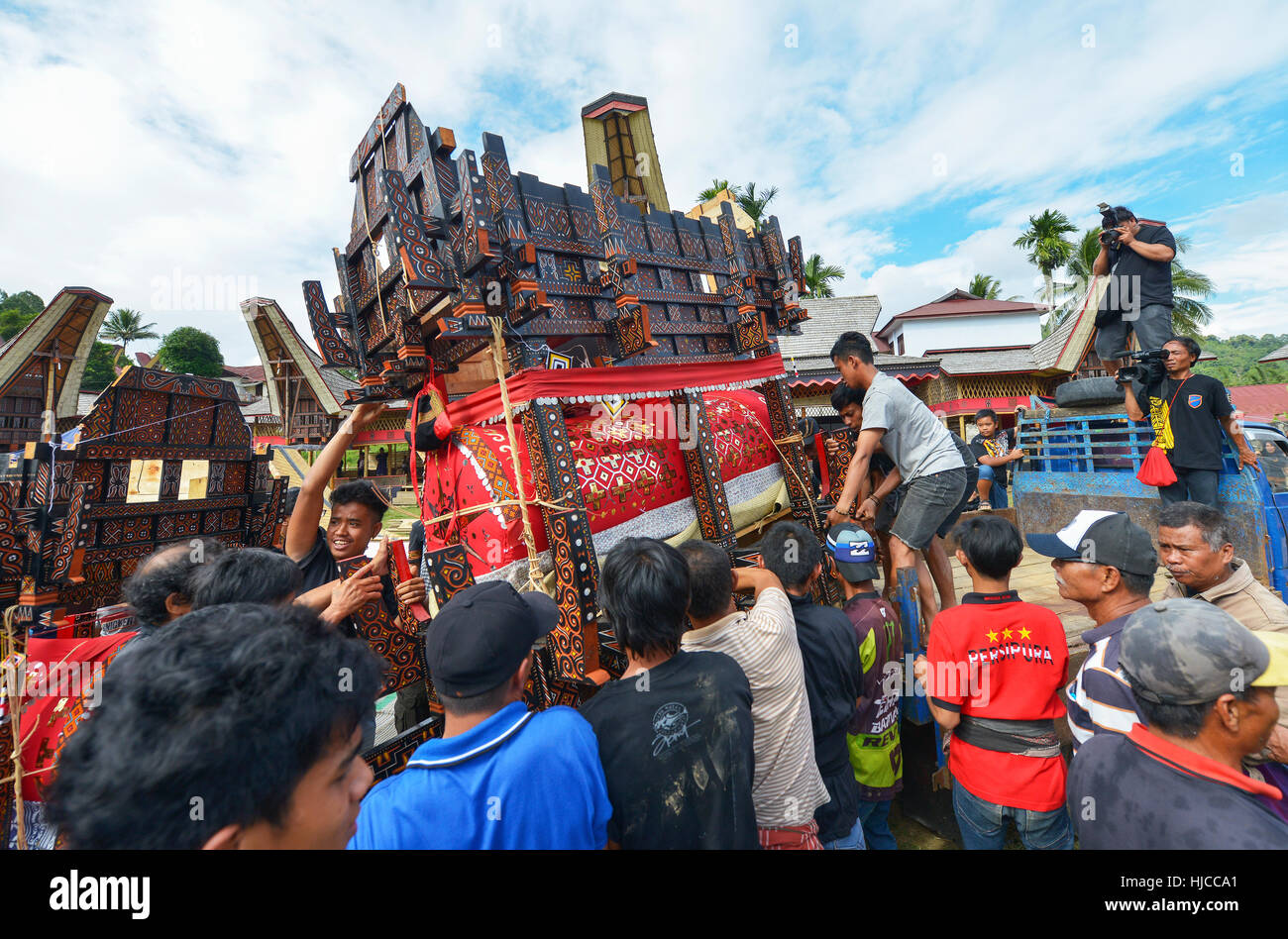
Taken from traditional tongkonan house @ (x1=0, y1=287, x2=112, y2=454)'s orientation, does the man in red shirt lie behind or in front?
in front

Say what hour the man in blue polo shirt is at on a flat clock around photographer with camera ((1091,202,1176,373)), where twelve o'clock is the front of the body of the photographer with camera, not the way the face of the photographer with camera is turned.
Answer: The man in blue polo shirt is roughly at 11 o'clock from the photographer with camera.

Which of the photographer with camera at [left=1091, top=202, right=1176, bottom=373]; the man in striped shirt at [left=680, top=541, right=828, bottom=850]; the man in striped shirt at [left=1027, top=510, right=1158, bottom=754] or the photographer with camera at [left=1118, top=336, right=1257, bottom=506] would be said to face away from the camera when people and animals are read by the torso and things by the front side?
the man in striped shirt at [left=680, top=541, right=828, bottom=850]

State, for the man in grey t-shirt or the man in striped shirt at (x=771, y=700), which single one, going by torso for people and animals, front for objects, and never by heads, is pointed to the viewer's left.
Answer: the man in grey t-shirt

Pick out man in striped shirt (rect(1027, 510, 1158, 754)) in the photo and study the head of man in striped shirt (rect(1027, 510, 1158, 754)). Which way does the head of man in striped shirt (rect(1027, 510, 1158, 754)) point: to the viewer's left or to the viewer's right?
to the viewer's left

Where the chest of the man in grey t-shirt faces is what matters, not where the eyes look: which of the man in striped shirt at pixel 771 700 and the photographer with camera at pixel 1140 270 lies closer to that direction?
the man in striped shirt

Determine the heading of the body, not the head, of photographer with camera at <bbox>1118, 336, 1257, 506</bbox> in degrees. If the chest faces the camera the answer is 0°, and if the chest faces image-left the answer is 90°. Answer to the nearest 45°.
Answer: approximately 45°

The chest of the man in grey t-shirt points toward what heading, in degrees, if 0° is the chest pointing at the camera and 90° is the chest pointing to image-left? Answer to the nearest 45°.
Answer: approximately 90°

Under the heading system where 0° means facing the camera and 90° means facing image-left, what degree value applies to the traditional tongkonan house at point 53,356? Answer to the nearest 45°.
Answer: approximately 315°

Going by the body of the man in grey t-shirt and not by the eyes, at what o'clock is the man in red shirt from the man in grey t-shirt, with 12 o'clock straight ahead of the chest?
The man in red shirt is roughly at 9 o'clock from the man in grey t-shirt.

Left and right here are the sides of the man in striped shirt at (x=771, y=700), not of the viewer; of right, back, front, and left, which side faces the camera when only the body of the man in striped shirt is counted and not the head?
back
